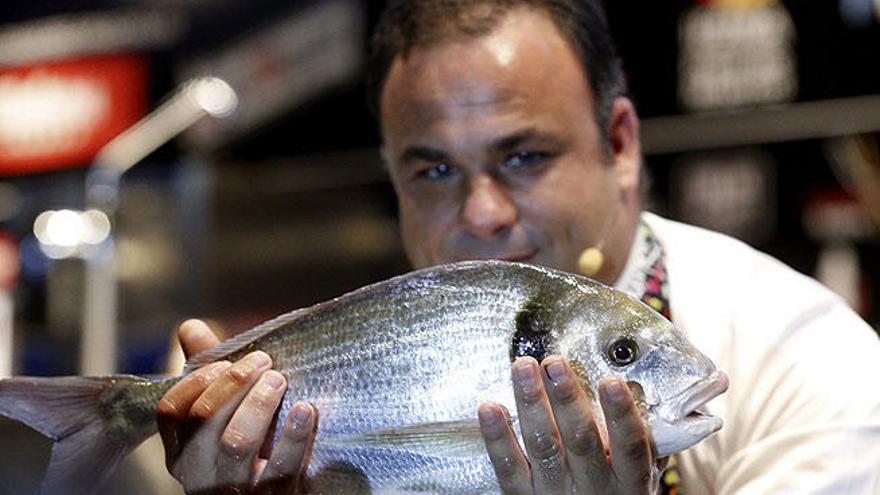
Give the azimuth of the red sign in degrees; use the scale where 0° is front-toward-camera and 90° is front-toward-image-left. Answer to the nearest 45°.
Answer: approximately 0°

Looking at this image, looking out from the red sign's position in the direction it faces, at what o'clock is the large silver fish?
The large silver fish is roughly at 12 o'clock from the red sign.

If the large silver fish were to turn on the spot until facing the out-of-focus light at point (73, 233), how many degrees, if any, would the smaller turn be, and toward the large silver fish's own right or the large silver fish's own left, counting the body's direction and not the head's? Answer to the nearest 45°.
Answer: approximately 90° to the large silver fish's own left

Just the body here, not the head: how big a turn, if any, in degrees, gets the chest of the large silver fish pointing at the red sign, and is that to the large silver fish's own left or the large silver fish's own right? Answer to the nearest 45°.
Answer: approximately 90° to the large silver fish's own left

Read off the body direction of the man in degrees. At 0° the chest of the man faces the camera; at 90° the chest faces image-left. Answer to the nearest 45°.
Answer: approximately 45°

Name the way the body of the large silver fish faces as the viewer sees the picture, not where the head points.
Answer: to the viewer's right

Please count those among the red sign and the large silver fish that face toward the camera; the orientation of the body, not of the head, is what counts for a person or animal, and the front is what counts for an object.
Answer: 1

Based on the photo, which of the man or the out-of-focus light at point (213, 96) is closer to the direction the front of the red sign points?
the man

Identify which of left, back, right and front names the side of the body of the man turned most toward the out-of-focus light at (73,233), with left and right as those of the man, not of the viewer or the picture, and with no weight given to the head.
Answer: right

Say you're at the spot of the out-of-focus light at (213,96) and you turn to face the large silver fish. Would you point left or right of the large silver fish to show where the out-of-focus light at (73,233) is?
right
